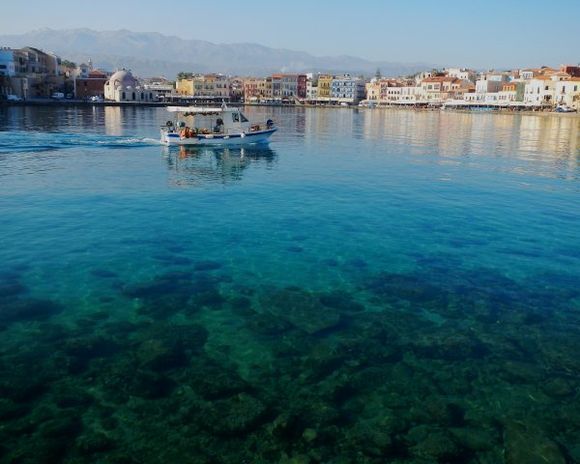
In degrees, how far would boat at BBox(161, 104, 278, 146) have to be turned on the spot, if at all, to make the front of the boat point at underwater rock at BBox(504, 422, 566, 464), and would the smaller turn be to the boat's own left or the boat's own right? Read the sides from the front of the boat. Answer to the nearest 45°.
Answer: approximately 90° to the boat's own right

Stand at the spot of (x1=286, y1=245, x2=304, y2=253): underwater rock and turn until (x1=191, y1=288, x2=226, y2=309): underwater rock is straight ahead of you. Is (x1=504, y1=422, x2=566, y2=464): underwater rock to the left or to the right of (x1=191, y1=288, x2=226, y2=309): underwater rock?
left

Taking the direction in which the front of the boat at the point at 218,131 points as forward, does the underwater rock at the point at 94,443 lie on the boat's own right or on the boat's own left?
on the boat's own right

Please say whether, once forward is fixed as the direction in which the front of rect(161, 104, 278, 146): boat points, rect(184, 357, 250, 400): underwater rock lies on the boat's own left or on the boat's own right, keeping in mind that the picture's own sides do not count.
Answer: on the boat's own right

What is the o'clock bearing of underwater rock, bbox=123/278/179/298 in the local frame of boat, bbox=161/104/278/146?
The underwater rock is roughly at 3 o'clock from the boat.

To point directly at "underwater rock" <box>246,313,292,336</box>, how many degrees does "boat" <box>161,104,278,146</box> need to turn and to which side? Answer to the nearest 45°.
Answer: approximately 90° to its right

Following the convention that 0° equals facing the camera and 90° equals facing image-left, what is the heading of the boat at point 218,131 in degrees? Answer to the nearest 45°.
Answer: approximately 270°

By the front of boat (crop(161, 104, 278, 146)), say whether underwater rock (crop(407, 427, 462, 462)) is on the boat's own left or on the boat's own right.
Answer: on the boat's own right
